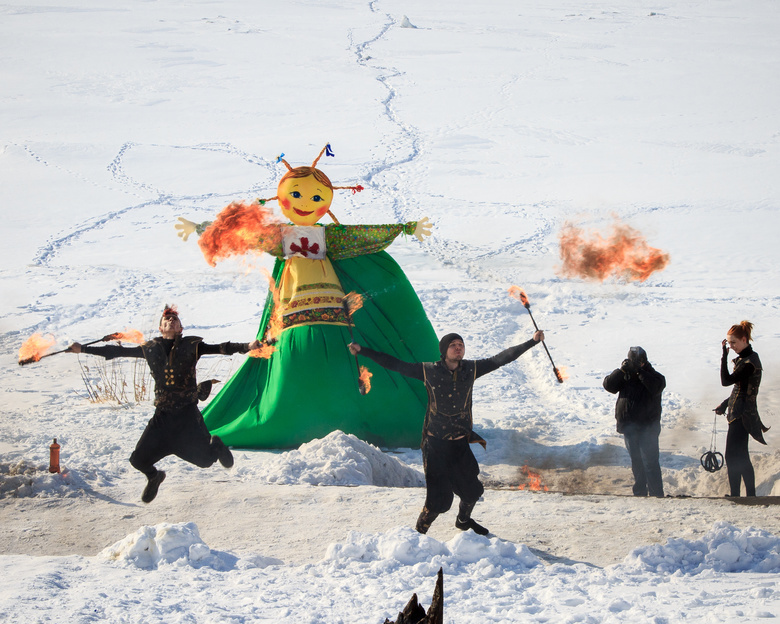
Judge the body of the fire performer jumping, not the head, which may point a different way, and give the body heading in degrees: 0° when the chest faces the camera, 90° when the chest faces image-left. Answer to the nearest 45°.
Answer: approximately 0°

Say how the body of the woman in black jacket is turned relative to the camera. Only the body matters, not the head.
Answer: to the viewer's left

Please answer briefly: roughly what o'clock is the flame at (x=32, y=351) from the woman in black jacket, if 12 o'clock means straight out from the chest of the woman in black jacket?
The flame is roughly at 11 o'clock from the woman in black jacket.

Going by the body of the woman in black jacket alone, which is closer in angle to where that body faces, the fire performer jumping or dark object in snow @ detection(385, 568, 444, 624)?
the fire performer jumping

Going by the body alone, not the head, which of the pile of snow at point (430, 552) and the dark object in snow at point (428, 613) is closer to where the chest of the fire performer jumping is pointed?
the dark object in snow

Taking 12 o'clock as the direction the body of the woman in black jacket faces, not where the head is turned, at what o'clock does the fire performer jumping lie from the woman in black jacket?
The fire performer jumping is roughly at 11 o'clock from the woman in black jacket.

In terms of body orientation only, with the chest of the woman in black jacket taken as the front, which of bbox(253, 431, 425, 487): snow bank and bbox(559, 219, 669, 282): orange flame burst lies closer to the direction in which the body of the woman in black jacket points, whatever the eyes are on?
the snow bank

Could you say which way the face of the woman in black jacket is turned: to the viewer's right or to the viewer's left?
to the viewer's left

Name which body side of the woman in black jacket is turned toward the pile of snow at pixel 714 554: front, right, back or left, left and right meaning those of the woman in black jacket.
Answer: left
